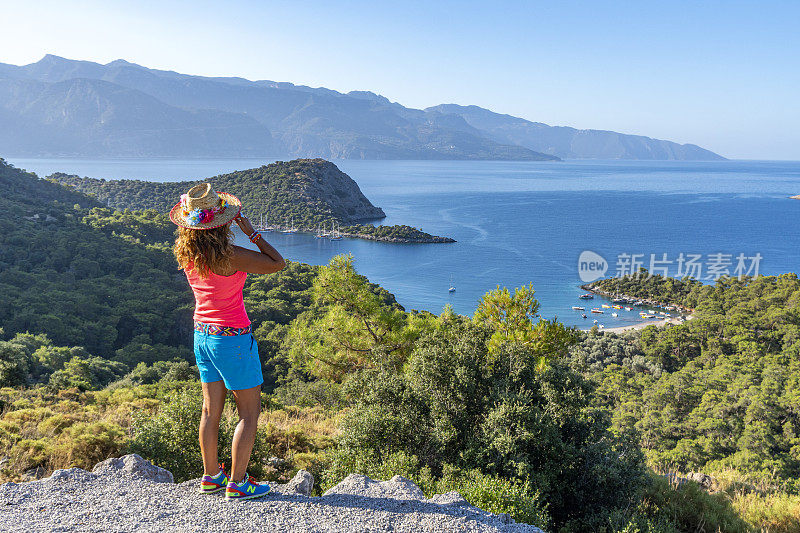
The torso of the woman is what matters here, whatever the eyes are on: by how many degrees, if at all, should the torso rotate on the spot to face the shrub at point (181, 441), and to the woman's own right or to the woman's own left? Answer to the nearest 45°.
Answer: approximately 45° to the woman's own left

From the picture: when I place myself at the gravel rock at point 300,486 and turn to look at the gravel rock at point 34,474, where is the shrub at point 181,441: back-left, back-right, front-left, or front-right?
front-right

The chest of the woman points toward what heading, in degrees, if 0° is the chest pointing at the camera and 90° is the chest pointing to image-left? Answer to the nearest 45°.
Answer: approximately 225°

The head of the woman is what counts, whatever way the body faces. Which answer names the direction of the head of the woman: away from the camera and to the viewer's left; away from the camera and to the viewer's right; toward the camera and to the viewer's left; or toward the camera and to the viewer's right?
away from the camera and to the viewer's right

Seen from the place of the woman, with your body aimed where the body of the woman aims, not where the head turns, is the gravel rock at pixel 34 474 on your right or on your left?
on your left
